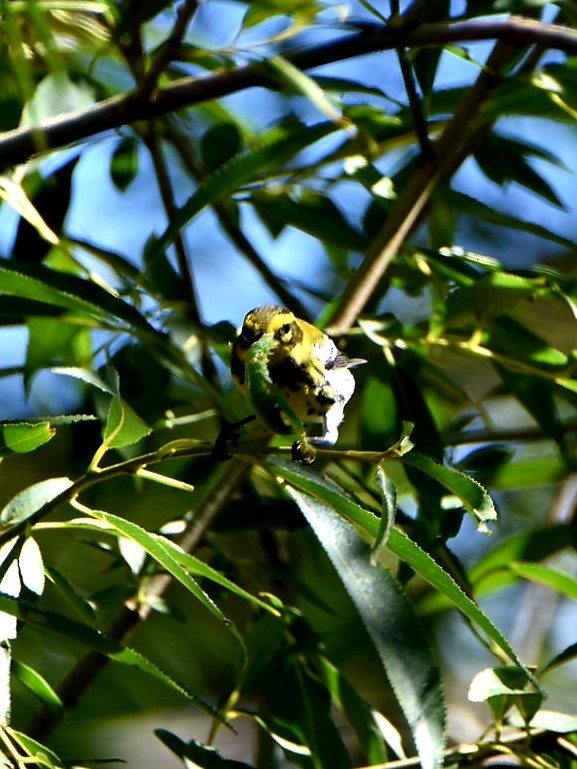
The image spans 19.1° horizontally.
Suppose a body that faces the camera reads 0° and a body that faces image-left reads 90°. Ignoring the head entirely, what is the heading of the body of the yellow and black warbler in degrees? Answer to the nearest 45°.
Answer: approximately 45°
